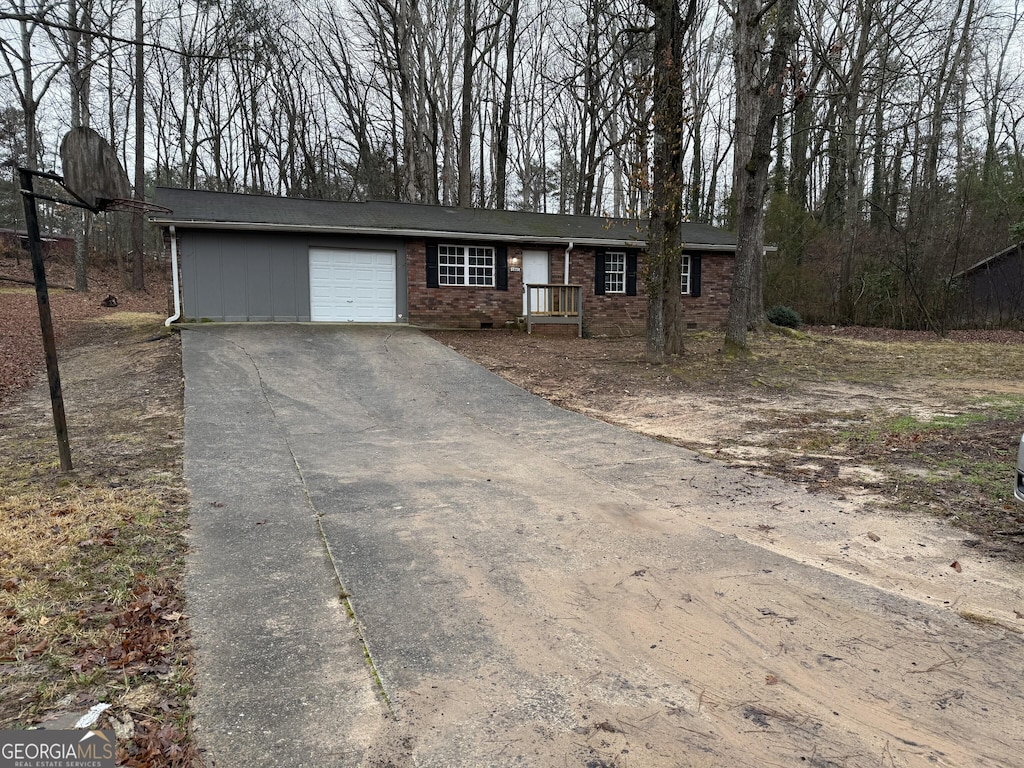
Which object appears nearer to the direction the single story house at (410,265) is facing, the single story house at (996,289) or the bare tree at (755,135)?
the bare tree

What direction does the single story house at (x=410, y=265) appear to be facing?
toward the camera

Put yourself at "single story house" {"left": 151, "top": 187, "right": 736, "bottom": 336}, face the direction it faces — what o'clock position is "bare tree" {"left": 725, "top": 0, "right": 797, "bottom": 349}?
The bare tree is roughly at 10 o'clock from the single story house.

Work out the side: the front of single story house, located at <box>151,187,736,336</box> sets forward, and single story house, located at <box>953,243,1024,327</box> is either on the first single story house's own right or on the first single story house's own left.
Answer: on the first single story house's own left

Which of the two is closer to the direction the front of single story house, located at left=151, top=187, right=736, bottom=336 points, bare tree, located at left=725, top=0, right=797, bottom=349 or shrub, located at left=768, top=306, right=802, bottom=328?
the bare tree

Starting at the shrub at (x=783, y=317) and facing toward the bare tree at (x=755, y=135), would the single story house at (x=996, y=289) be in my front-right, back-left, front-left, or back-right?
back-left

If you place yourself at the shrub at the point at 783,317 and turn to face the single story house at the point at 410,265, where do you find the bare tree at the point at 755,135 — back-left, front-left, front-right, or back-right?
front-left

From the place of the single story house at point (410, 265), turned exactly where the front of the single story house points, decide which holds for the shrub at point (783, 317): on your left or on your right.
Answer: on your left

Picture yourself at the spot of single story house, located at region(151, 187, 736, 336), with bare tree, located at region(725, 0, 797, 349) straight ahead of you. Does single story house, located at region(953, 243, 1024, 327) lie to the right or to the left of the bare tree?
left
